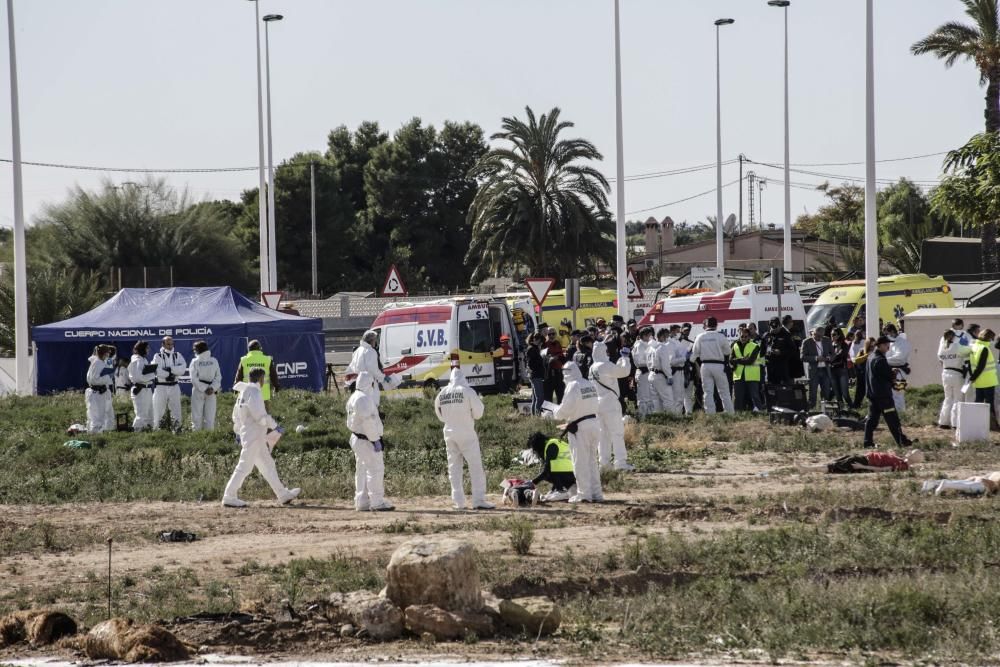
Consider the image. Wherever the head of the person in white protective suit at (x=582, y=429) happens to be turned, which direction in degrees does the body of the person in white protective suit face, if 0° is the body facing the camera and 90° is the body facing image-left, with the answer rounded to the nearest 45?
approximately 135°

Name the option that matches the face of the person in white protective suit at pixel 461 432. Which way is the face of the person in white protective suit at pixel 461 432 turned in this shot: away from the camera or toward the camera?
away from the camera

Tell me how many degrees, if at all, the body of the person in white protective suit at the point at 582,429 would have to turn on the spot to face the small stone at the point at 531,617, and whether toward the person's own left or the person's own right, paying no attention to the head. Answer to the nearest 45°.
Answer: approximately 135° to the person's own left

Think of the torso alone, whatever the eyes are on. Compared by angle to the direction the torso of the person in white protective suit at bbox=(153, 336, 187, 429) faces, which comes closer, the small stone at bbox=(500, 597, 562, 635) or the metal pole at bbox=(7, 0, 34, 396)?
the small stone

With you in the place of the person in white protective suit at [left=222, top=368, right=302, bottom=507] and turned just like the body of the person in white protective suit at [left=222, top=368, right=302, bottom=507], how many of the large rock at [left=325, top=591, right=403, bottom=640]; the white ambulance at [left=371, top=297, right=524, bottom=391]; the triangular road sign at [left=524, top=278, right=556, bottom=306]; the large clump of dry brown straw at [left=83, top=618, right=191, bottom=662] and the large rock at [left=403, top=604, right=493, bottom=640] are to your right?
3
